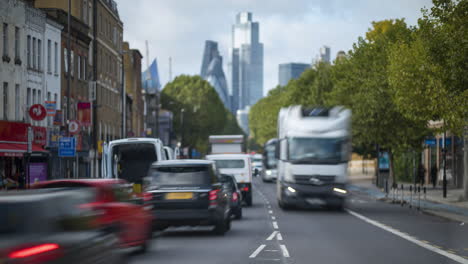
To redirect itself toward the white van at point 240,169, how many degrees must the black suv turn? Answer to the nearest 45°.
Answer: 0° — it already faces it

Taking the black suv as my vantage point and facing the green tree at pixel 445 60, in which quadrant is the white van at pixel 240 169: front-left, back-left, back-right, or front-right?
front-left

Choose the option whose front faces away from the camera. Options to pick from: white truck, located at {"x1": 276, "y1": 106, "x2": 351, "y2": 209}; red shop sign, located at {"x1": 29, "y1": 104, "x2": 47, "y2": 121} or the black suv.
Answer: the black suv

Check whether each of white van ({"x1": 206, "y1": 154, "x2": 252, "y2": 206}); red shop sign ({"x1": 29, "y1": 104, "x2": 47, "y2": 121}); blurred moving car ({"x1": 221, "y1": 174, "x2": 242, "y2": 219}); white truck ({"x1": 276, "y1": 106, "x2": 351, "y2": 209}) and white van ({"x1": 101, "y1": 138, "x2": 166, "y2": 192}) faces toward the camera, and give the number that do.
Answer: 2

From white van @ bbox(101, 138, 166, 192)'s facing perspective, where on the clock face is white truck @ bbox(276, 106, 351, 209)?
The white truck is roughly at 3 o'clock from the white van.

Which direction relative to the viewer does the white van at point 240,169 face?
away from the camera

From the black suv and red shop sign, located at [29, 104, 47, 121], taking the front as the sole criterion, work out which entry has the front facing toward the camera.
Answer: the red shop sign

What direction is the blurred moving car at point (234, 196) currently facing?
away from the camera

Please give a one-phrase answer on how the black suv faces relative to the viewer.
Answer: facing away from the viewer

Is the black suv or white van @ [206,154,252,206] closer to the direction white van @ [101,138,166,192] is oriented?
the white van

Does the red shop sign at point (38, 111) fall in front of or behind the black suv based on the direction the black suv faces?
in front

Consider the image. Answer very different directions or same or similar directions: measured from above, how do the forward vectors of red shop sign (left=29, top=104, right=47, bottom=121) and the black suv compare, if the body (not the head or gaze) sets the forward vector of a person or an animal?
very different directions

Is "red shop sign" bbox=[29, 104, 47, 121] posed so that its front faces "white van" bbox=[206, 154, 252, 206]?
no

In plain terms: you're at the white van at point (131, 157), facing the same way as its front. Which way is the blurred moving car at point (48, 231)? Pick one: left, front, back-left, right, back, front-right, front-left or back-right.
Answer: back

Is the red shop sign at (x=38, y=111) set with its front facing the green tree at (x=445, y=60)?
no

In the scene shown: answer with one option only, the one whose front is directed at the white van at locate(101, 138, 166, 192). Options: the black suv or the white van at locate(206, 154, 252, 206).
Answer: the black suv

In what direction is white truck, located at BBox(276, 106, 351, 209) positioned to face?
toward the camera

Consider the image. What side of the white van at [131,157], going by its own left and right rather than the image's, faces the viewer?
back

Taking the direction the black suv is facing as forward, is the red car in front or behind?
behind

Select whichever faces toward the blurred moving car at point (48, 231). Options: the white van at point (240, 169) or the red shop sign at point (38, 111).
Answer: the red shop sign

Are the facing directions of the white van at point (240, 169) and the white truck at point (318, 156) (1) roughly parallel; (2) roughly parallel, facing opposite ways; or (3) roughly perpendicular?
roughly parallel, facing opposite ways

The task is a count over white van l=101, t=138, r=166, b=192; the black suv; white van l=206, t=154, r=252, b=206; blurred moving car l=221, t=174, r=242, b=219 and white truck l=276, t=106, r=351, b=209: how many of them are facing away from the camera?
4
